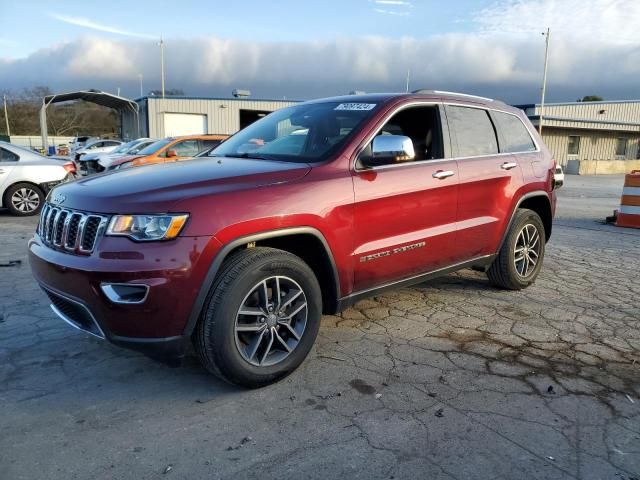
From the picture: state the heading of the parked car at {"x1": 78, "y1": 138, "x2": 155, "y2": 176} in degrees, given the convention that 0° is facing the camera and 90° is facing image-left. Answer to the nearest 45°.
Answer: approximately 45°

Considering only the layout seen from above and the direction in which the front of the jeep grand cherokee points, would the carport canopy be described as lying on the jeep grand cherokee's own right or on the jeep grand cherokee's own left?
on the jeep grand cherokee's own right

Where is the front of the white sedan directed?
to the viewer's left

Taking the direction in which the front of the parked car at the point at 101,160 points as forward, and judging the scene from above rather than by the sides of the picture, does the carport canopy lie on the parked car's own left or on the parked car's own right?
on the parked car's own right

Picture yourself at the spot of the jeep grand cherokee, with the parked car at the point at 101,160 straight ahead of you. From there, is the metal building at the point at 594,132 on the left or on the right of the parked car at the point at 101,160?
right

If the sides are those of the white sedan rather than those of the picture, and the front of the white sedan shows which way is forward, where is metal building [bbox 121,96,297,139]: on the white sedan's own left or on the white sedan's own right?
on the white sedan's own right

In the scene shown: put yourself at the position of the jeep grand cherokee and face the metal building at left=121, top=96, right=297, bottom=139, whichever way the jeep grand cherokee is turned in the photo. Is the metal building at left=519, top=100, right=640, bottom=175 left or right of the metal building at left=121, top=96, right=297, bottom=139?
right

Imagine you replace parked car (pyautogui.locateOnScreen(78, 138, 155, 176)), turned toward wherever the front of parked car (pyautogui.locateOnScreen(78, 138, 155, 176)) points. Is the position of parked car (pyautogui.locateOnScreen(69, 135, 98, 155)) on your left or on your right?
on your right
